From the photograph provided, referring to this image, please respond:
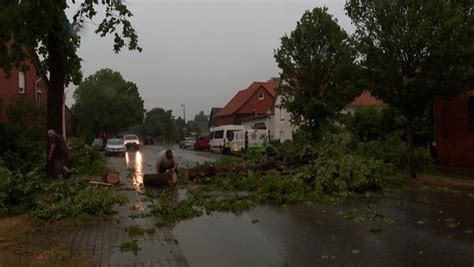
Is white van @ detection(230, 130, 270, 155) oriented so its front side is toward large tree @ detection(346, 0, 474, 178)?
no

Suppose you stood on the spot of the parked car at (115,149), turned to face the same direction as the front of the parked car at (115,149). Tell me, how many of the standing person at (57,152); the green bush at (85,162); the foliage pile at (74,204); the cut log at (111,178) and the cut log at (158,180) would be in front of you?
5

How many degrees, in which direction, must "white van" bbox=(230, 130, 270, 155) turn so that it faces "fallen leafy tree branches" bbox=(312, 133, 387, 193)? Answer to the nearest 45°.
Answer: approximately 45° to its left

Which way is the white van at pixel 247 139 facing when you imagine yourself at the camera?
facing the viewer and to the left of the viewer

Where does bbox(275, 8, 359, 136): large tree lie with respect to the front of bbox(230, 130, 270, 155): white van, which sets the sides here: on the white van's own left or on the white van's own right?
on the white van's own left

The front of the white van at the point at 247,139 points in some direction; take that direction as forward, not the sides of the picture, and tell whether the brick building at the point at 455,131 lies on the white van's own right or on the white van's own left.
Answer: on the white van's own left

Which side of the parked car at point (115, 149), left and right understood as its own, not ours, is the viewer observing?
front

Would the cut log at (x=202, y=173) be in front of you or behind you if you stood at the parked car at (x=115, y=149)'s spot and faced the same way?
in front

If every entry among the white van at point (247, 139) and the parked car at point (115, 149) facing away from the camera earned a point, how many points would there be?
0

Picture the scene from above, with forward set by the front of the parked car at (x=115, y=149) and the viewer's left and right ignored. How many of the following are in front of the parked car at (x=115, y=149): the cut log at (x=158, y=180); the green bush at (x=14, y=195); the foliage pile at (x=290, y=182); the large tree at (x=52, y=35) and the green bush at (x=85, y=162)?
5

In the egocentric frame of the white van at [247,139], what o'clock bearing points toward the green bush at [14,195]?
The green bush is roughly at 11 o'clock from the white van.

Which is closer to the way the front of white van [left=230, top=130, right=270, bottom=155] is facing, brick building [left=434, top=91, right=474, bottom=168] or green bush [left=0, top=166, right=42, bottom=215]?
the green bush

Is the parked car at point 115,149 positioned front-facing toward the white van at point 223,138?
no

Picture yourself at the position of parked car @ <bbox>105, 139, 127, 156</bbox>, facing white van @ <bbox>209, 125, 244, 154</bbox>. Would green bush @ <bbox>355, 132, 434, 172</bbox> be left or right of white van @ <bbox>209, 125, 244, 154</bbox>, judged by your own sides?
right

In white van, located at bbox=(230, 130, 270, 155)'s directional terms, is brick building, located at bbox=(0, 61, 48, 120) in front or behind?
in front

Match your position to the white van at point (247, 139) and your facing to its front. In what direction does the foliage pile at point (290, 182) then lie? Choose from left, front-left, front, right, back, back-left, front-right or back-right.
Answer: front-left
